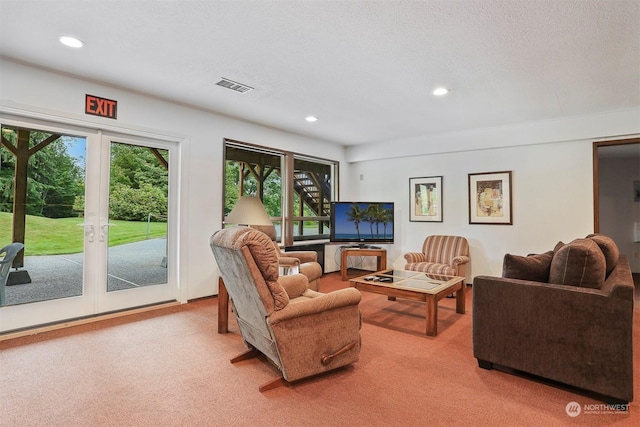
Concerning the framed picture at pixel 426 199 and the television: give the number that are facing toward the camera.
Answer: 2

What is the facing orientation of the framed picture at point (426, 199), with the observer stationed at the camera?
facing the viewer

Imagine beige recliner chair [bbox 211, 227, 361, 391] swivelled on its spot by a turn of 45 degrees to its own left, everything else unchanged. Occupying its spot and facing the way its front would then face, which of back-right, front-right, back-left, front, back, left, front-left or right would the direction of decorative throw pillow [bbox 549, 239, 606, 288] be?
right

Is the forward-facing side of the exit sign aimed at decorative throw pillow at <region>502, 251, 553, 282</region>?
yes

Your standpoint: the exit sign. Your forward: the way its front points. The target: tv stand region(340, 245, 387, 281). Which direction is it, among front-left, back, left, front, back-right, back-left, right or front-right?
front-left

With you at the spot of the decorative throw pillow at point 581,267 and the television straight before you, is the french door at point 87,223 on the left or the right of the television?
left

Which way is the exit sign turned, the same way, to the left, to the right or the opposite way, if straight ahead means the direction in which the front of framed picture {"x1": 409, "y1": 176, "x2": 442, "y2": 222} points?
to the left

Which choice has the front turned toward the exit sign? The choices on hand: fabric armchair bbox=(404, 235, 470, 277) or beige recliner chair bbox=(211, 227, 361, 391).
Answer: the fabric armchair

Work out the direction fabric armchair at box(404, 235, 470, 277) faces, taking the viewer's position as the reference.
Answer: facing the viewer and to the left of the viewer

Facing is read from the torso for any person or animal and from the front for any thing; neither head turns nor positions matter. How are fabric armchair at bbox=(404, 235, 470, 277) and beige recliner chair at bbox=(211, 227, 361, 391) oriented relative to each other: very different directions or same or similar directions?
very different directions

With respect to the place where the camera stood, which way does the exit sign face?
facing the viewer and to the right of the viewer

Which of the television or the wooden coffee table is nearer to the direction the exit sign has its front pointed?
the wooden coffee table

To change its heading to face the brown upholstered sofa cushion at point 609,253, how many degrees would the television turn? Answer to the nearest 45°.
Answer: approximately 45° to its left
